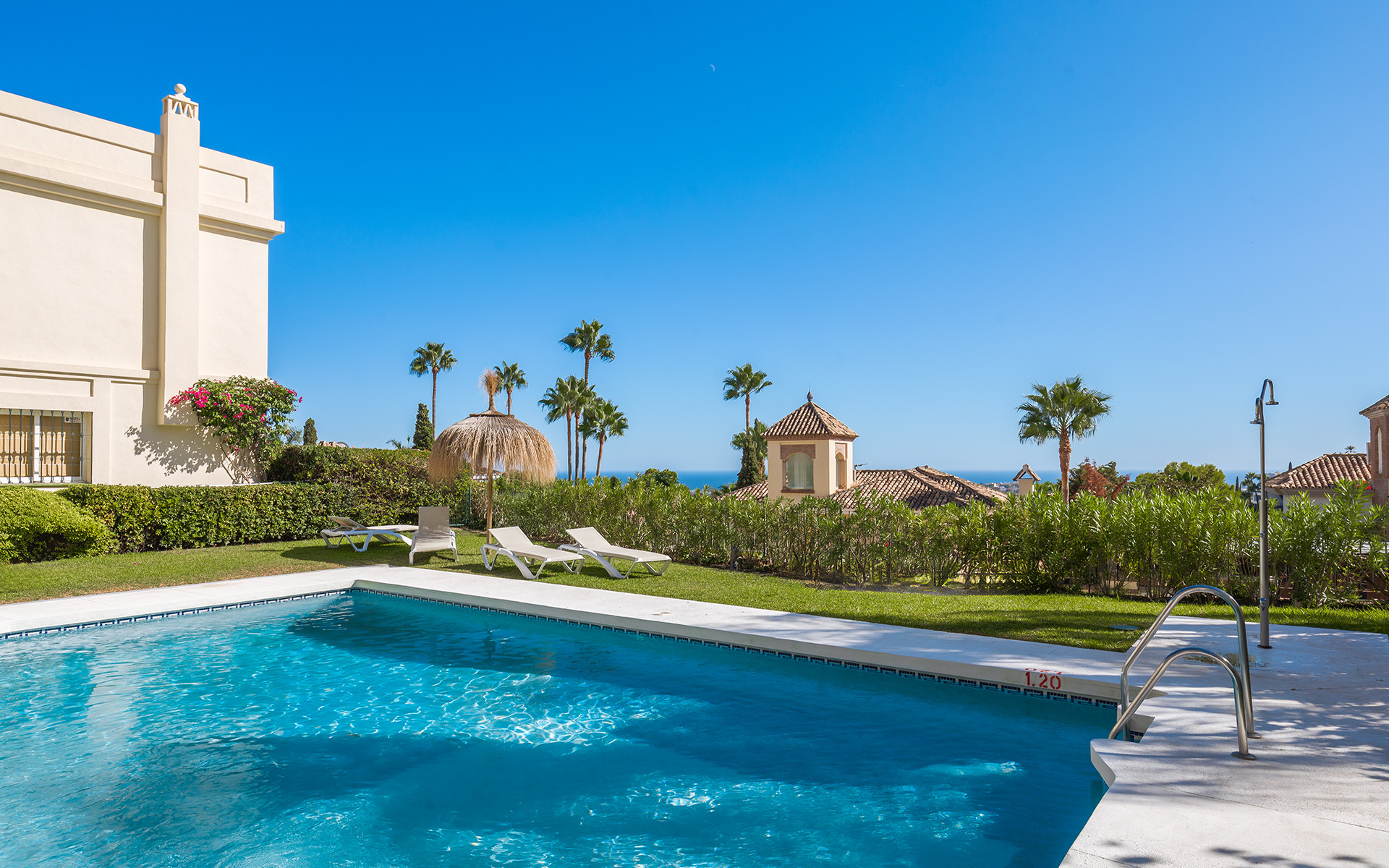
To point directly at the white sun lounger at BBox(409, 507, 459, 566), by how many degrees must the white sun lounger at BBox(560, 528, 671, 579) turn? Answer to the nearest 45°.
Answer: approximately 180°

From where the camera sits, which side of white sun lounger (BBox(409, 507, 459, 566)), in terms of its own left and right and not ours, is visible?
front

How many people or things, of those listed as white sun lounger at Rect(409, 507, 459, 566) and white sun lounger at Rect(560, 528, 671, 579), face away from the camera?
0

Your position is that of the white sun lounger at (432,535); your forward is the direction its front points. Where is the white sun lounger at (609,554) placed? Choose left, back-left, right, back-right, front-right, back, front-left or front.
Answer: front-left

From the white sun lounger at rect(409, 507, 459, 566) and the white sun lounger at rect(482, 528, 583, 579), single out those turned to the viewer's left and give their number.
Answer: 0

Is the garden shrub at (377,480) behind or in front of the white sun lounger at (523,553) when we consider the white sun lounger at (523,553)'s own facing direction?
behind

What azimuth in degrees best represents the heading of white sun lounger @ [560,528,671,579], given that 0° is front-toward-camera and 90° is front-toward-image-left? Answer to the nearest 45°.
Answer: approximately 315°

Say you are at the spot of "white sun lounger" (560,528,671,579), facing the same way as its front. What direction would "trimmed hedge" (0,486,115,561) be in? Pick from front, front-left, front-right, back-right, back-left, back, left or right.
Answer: back-right
